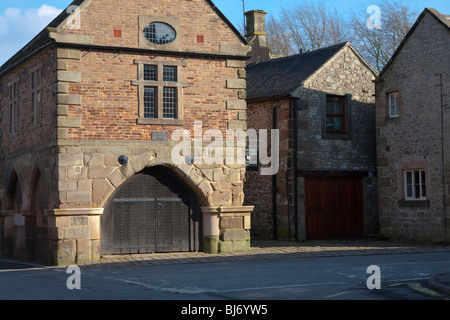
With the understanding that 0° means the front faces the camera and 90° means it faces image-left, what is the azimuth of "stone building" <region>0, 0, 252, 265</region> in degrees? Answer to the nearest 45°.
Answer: approximately 0°

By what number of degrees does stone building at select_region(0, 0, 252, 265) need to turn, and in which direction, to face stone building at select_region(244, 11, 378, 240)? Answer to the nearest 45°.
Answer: approximately 135° to its left

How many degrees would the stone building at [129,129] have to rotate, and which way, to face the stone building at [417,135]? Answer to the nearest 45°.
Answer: approximately 90° to its left
